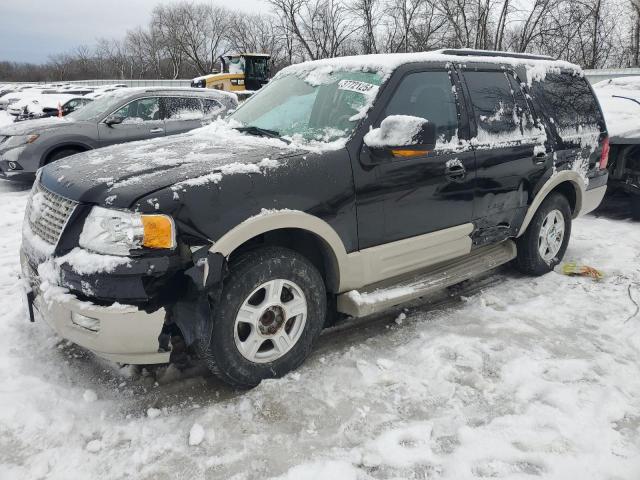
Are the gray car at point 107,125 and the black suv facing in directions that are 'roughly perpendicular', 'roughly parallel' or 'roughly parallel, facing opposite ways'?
roughly parallel

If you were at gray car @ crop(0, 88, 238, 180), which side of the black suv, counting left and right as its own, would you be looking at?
right

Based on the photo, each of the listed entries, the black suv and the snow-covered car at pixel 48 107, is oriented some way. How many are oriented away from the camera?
0

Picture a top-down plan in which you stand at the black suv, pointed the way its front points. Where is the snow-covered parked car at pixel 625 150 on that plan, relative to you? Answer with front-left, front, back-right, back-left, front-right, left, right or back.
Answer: back

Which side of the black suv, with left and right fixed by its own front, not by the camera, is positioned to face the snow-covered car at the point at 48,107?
right

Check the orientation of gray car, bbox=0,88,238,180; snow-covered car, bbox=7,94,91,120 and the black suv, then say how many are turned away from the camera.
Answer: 0

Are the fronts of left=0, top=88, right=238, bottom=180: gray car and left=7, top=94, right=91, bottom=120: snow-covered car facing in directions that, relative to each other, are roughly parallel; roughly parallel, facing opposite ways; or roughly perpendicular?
roughly parallel

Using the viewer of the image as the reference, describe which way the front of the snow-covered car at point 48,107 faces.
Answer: facing the viewer and to the left of the viewer

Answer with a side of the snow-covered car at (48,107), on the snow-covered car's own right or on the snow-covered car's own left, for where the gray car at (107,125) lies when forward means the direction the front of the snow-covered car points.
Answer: on the snow-covered car's own left
